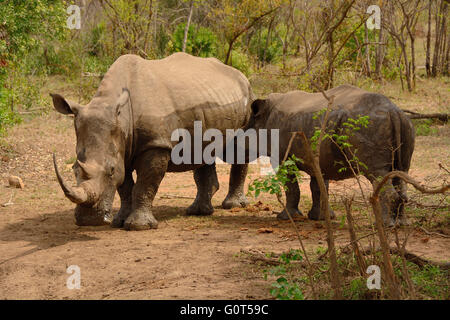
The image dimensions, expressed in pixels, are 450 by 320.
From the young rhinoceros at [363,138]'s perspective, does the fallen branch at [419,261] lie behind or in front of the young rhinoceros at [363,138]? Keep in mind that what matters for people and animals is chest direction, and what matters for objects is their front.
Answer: behind

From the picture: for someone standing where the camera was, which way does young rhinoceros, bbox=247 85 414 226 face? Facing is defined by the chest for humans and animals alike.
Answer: facing away from the viewer and to the left of the viewer

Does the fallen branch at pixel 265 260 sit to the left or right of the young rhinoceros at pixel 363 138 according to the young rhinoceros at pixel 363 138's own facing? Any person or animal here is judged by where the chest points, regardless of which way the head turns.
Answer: on its left

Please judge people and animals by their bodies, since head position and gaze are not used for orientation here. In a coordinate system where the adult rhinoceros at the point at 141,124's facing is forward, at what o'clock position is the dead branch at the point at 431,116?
The dead branch is roughly at 6 o'clock from the adult rhinoceros.

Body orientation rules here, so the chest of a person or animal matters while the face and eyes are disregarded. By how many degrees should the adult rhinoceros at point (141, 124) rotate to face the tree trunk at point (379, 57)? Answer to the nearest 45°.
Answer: approximately 180°

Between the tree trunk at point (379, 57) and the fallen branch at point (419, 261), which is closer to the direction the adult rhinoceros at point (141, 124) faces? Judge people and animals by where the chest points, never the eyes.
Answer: the fallen branch

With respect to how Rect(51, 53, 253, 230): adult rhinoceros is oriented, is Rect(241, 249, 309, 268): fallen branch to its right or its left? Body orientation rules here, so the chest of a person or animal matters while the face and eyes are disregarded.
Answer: on its left
